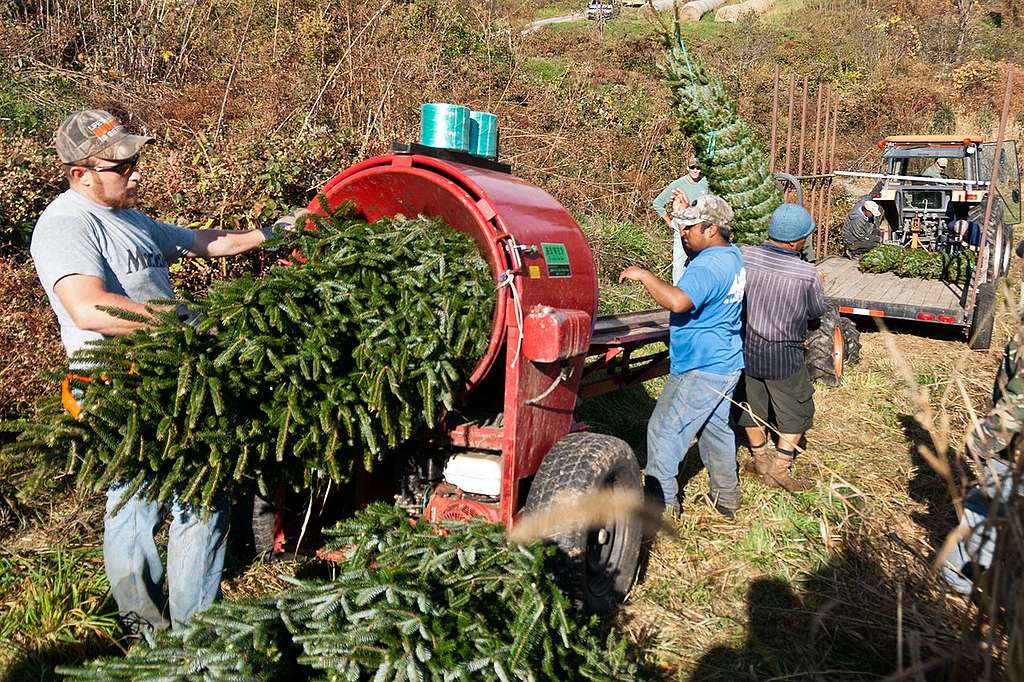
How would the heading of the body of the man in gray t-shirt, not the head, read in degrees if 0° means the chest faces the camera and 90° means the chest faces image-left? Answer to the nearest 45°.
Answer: approximately 315°

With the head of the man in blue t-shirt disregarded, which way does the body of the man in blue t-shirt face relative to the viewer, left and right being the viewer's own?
facing to the left of the viewer

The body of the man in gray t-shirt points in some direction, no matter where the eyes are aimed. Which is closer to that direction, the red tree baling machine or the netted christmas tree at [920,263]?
the red tree baling machine

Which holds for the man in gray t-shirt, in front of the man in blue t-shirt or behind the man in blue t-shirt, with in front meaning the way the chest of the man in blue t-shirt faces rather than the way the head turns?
in front

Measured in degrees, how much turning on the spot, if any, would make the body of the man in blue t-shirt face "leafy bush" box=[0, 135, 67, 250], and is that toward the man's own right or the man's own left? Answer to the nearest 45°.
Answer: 0° — they already face it

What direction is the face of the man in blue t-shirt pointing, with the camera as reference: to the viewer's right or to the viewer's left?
to the viewer's left

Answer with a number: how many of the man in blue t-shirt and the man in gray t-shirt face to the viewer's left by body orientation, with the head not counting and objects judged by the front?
1

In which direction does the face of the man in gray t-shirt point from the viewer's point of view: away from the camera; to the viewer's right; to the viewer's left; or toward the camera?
to the viewer's right

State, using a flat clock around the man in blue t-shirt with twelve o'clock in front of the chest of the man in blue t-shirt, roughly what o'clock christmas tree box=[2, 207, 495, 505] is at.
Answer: The christmas tree is roughly at 10 o'clock from the man in blue t-shirt.

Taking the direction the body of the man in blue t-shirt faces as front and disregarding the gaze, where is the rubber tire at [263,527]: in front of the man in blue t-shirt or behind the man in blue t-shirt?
in front

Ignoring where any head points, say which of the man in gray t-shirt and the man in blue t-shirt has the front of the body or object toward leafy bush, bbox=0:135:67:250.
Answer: the man in blue t-shirt

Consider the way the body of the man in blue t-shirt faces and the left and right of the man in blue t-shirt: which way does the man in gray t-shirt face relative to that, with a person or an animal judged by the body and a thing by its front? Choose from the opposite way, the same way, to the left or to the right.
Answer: the opposite way
